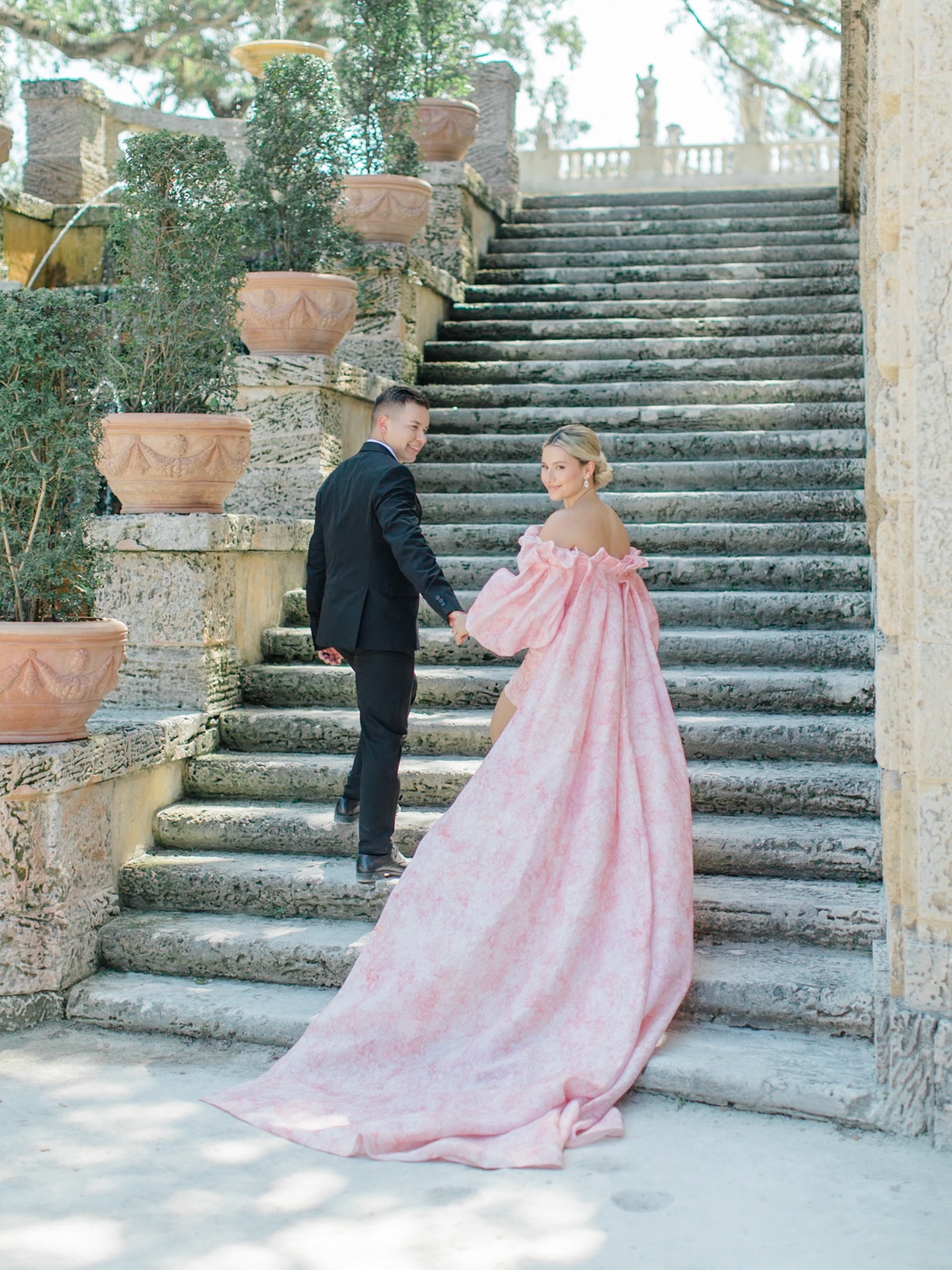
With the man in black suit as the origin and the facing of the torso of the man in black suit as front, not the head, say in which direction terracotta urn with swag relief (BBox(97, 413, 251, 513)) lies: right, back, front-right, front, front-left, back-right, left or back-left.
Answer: left

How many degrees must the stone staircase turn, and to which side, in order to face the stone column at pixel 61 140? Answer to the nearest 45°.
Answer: approximately 135° to its right

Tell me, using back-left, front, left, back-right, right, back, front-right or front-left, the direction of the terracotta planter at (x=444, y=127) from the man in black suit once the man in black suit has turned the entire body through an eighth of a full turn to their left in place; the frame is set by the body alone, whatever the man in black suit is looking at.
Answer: front

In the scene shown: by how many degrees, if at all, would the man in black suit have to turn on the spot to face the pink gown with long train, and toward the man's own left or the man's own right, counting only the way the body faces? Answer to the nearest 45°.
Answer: approximately 90° to the man's own right

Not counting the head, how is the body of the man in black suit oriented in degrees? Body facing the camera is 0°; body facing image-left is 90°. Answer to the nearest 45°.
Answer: approximately 225°

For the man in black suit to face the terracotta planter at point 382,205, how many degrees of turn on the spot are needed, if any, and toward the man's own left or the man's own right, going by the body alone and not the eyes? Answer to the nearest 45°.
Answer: approximately 45° to the man's own left

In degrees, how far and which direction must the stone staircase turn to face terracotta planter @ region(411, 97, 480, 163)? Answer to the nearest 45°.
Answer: approximately 180°

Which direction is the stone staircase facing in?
toward the camera

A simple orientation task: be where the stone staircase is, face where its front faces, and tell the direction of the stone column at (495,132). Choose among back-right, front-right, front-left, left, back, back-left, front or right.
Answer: back

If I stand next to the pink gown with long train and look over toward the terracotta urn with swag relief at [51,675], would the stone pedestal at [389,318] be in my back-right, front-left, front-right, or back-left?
front-right

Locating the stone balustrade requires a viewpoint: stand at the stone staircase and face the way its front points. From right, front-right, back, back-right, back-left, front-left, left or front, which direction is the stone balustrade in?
back

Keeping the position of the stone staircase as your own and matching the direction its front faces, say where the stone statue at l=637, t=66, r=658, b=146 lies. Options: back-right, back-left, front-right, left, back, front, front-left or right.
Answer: back

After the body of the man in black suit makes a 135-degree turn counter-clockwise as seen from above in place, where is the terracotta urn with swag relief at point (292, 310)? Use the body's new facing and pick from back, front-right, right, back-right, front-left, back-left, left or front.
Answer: right

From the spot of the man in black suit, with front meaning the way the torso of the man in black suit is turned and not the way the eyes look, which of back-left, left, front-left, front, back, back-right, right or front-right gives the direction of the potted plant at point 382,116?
front-left

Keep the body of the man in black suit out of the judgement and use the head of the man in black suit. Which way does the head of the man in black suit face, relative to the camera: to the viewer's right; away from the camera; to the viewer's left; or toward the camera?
to the viewer's right

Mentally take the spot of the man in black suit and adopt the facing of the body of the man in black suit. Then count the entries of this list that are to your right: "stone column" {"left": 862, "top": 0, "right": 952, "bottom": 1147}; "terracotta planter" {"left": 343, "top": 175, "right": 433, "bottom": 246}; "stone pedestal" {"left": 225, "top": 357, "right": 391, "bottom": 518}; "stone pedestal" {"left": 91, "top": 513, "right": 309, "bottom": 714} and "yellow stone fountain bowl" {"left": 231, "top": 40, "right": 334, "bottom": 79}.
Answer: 1

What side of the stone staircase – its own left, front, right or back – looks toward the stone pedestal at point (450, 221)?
back

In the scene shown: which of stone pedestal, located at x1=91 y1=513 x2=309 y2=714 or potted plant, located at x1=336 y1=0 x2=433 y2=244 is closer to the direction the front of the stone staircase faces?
the stone pedestal
